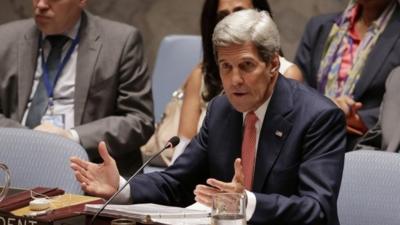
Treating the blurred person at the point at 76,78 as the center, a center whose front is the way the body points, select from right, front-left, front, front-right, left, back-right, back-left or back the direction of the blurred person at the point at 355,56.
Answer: back-left

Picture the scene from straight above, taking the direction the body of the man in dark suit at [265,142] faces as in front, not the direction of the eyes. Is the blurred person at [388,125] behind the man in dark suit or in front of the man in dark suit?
behind

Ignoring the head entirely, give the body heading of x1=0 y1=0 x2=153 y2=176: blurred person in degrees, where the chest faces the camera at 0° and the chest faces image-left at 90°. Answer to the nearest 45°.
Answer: approximately 45°

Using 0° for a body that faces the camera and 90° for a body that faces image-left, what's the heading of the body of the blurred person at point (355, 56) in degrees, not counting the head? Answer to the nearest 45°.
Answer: approximately 45°

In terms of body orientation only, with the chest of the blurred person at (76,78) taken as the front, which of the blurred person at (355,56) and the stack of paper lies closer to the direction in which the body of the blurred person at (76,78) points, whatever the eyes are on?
the stack of paper

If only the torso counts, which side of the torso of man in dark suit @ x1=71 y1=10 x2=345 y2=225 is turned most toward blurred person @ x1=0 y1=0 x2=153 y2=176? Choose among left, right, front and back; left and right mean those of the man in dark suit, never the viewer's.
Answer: right
